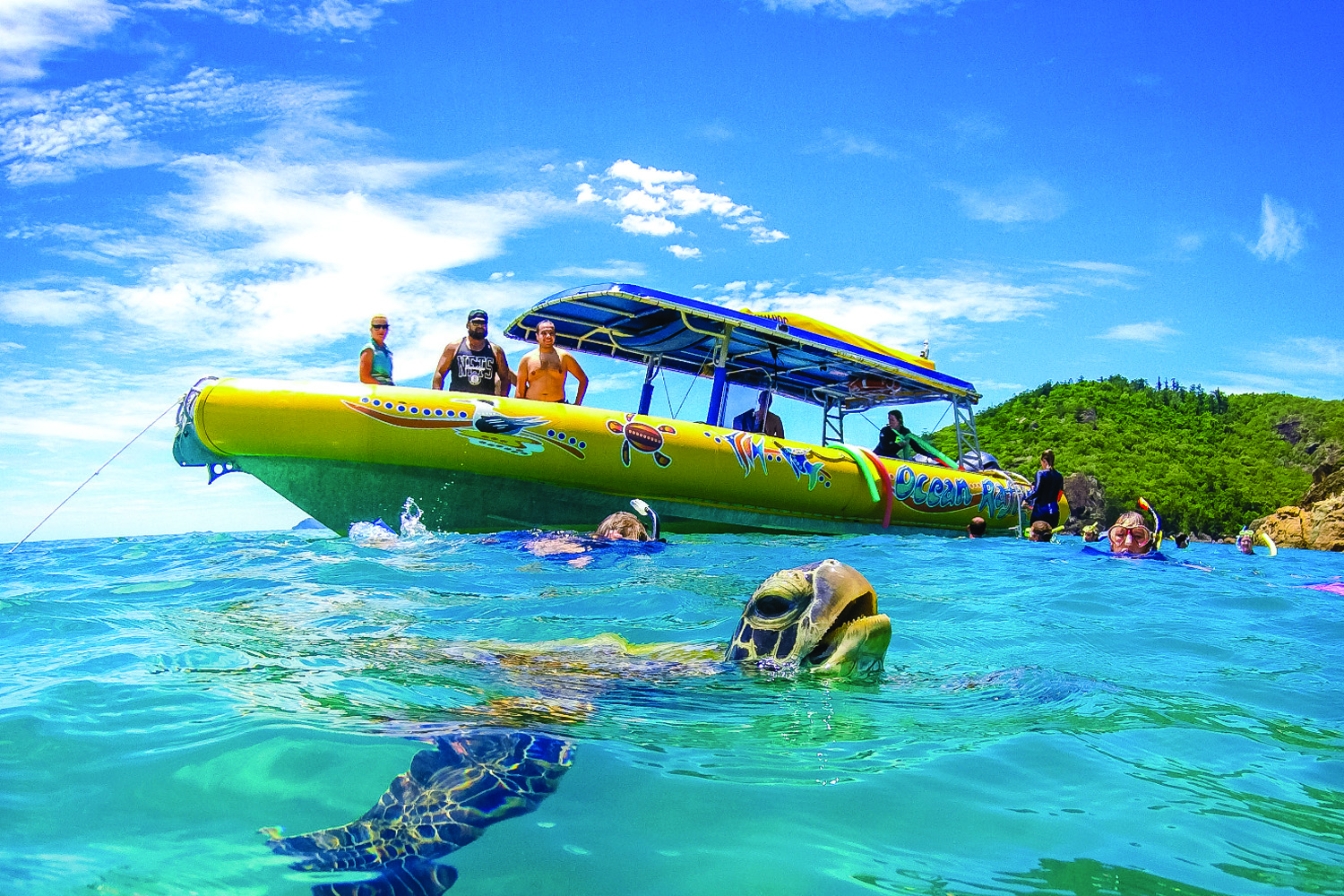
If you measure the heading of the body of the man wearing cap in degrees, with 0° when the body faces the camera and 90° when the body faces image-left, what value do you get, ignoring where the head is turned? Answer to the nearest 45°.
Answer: approximately 0°

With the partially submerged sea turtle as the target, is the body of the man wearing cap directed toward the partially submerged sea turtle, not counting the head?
yes

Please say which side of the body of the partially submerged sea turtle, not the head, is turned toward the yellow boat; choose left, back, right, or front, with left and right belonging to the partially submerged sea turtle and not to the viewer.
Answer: left

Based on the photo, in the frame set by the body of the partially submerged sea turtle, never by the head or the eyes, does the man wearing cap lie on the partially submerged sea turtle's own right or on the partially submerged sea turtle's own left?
on the partially submerged sea turtle's own left

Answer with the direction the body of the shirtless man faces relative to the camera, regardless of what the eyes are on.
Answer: toward the camera

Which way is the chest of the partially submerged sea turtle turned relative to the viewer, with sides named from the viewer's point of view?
facing to the right of the viewer

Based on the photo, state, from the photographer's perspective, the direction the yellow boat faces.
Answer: facing the viewer and to the left of the viewer

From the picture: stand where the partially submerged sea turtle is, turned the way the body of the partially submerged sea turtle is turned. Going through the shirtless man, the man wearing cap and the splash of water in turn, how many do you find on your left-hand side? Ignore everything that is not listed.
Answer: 3

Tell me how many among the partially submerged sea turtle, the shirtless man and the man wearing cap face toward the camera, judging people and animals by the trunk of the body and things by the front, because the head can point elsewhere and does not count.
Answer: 2

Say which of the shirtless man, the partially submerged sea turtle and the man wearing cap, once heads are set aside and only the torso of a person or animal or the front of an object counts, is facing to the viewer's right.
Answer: the partially submerged sea turtle
